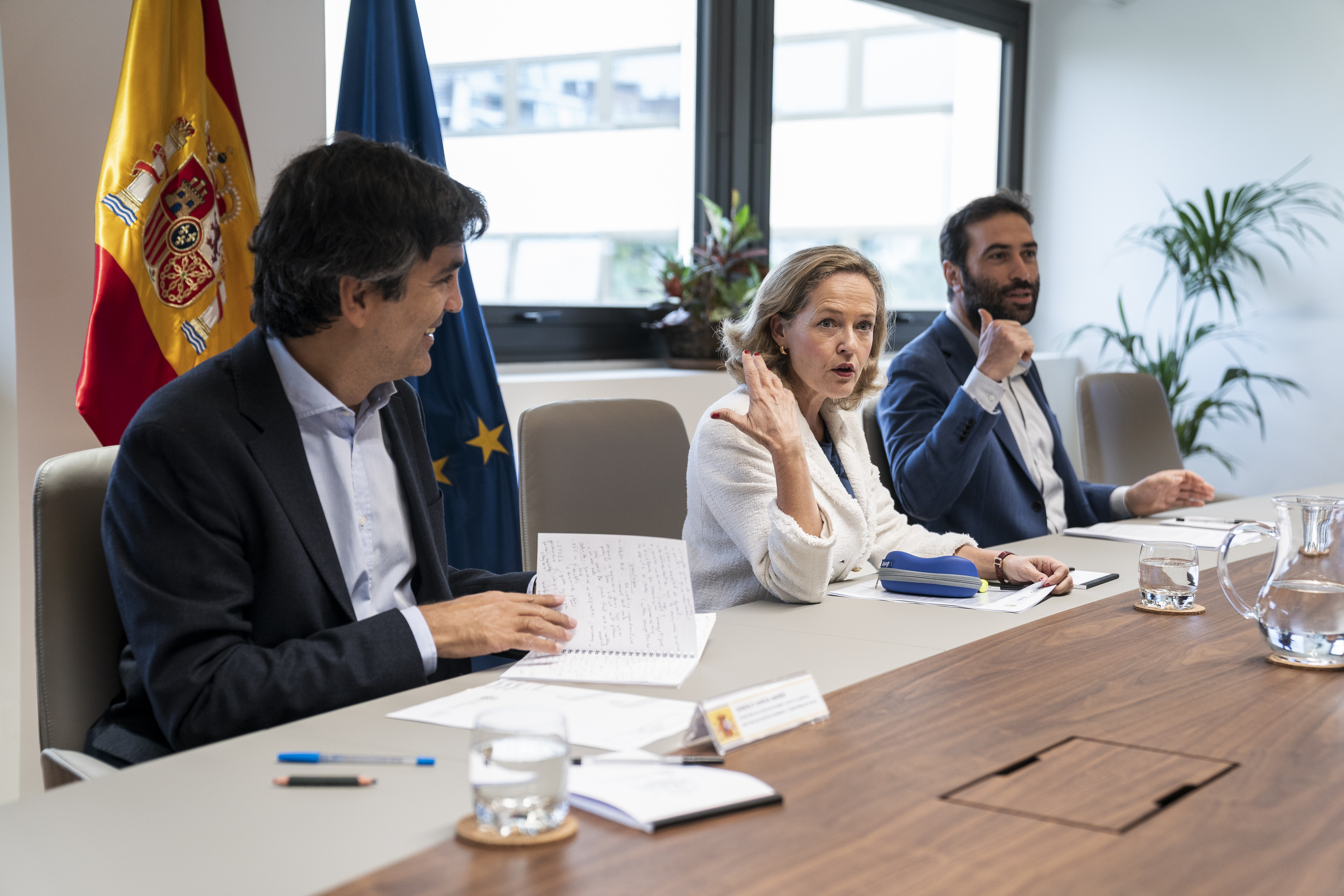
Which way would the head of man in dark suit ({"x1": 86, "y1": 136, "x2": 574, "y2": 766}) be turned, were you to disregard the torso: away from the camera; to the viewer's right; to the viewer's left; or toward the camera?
to the viewer's right

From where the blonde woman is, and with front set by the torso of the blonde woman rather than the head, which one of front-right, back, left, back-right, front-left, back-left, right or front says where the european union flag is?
back

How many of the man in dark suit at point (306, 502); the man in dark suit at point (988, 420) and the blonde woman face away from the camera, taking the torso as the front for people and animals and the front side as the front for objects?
0

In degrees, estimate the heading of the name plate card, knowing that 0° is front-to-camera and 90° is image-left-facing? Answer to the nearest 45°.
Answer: approximately 315°

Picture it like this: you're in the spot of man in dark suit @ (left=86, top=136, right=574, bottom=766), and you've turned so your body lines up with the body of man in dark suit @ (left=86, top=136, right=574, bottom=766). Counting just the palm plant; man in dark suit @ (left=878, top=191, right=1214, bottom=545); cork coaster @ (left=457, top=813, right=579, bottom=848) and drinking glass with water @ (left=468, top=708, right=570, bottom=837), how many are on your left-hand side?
2

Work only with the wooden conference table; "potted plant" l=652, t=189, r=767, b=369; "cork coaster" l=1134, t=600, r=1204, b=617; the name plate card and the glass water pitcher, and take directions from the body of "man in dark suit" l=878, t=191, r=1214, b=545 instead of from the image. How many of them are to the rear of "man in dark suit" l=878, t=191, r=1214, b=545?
1

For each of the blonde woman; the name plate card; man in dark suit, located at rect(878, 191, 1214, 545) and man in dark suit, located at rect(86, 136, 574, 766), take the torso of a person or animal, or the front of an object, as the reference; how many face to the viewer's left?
0

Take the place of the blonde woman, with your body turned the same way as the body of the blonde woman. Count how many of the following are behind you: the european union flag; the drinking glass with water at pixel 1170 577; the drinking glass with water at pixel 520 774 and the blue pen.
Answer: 1

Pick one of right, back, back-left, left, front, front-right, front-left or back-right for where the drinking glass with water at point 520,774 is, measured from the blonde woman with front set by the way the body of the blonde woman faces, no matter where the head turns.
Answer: front-right

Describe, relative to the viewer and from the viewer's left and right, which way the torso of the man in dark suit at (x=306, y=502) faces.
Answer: facing the viewer and to the right of the viewer

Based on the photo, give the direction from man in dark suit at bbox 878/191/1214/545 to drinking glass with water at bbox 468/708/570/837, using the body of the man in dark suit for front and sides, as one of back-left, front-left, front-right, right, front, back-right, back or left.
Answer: front-right
